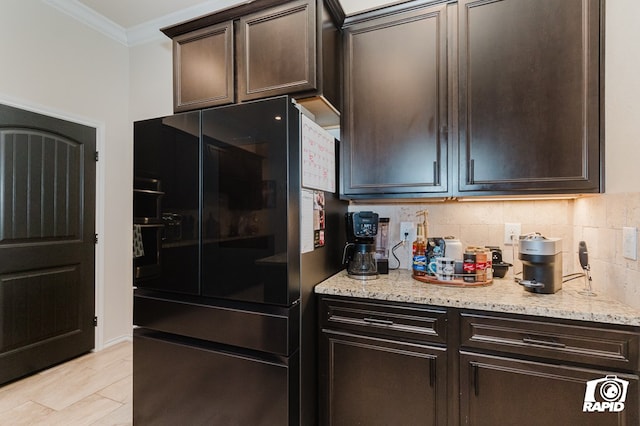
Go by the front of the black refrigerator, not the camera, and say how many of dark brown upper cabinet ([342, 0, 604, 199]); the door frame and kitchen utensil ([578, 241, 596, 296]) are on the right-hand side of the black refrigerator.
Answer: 1

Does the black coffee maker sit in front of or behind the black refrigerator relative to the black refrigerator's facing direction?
behind

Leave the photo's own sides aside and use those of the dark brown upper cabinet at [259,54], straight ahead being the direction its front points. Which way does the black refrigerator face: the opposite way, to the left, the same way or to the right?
the same way

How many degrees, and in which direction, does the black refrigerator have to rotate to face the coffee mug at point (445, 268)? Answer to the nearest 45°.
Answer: approximately 135° to its left

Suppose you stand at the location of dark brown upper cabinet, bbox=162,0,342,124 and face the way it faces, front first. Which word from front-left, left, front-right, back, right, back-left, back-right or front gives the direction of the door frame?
right

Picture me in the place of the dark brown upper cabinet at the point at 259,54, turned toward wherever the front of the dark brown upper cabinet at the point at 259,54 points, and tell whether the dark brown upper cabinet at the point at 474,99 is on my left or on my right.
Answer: on my left

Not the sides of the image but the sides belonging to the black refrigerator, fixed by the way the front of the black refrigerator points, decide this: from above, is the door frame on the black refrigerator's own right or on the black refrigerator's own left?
on the black refrigerator's own right

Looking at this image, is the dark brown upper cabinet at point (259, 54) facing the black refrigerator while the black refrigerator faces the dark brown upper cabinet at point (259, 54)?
no

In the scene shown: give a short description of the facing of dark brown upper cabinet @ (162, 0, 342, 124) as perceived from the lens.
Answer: facing the viewer and to the left of the viewer

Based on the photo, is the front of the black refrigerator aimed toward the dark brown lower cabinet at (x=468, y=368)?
no

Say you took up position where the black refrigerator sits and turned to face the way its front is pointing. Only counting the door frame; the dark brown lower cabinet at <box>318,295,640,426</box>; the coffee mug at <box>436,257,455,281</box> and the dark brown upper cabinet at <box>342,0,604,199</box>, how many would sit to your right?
1

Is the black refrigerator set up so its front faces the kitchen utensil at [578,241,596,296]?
no
